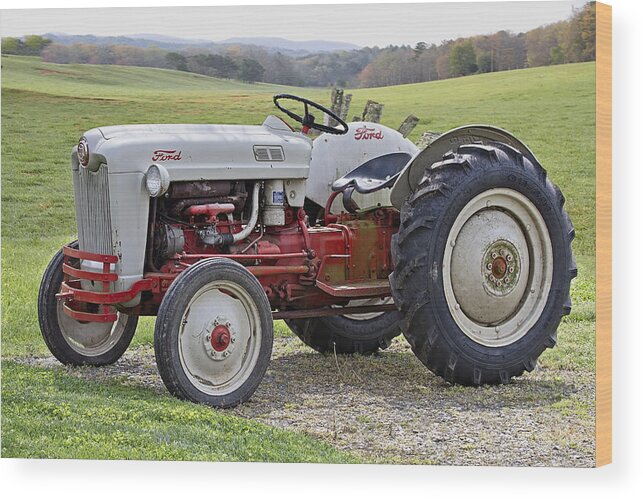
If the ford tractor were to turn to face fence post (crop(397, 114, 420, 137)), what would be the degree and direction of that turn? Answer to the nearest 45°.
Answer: approximately 180°

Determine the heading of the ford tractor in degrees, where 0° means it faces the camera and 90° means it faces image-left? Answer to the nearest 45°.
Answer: approximately 45°
